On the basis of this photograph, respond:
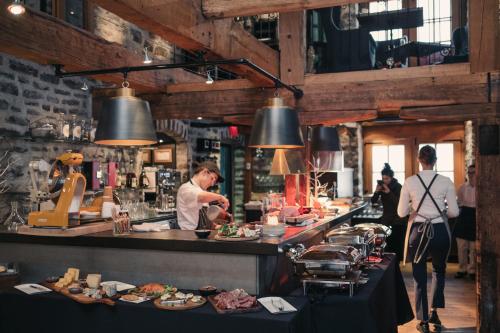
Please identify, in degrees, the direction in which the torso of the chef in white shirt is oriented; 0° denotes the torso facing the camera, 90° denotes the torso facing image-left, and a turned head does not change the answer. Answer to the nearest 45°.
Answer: approximately 270°

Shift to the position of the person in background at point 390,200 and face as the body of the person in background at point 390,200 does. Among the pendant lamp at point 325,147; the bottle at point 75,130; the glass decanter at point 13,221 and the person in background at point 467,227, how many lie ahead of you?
3

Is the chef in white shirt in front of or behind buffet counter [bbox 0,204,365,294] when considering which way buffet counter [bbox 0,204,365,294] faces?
behind

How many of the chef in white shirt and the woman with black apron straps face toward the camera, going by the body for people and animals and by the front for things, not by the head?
0

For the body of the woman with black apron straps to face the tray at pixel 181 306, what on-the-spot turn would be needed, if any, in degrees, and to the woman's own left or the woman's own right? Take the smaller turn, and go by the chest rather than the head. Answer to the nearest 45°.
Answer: approximately 135° to the woman's own left

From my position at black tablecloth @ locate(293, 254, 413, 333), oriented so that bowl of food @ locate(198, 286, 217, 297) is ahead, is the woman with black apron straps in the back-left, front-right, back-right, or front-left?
back-right

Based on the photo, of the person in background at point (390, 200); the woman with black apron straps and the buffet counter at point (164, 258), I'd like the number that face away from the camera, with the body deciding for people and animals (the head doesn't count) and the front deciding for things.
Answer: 1

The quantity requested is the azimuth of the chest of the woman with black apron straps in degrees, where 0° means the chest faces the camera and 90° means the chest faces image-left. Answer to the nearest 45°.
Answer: approximately 180°

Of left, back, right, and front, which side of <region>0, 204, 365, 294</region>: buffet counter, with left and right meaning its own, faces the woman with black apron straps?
left

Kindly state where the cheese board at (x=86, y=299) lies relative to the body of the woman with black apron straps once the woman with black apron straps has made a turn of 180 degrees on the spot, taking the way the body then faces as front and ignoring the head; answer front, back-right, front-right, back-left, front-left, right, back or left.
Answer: front-right

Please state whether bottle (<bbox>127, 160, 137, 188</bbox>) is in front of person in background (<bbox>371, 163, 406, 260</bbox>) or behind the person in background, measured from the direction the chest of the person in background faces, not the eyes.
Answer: in front

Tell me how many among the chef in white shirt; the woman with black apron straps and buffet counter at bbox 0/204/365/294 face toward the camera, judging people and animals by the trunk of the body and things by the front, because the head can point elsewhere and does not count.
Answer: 1

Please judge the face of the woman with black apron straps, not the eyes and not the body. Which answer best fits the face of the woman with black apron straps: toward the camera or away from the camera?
away from the camera
